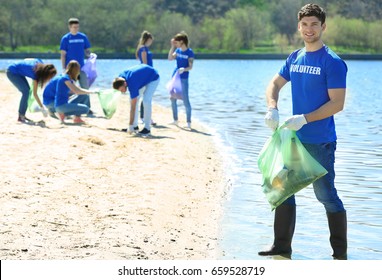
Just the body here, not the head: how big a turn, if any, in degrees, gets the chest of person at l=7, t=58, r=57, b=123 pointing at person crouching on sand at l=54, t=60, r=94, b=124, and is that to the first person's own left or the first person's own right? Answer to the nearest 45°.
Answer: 0° — they already face them

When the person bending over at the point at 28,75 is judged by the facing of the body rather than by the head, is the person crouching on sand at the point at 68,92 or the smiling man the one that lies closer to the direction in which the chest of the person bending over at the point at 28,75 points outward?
the person crouching on sand

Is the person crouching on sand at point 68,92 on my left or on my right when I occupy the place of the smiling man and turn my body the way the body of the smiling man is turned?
on my right

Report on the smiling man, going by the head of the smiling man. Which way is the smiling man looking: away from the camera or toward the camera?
toward the camera

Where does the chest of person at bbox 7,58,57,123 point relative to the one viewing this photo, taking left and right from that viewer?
facing to the right of the viewer

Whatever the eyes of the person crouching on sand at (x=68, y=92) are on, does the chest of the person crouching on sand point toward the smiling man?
no
